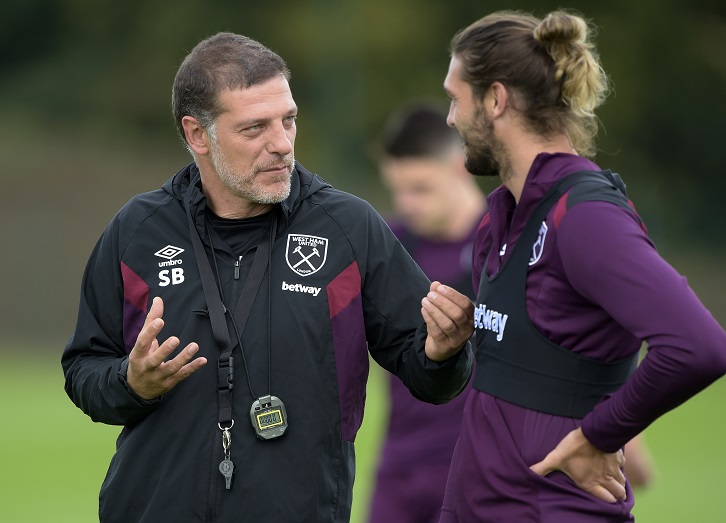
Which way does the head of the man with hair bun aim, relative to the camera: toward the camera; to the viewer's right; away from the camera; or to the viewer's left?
to the viewer's left

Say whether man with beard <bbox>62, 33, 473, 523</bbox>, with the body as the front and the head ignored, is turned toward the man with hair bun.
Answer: no

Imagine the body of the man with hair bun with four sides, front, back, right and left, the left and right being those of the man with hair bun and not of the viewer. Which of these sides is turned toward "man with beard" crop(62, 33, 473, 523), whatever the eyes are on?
front

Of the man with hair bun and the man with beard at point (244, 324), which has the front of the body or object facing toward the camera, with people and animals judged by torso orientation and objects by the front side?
the man with beard

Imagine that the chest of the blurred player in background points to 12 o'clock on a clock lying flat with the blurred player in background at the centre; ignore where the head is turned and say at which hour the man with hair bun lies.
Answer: The man with hair bun is roughly at 10 o'clock from the blurred player in background.

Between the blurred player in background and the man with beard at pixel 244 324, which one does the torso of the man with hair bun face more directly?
the man with beard

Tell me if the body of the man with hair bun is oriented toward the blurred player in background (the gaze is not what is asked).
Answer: no

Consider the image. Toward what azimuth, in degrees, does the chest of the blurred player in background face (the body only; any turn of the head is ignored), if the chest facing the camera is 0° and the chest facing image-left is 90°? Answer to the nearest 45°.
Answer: approximately 45°

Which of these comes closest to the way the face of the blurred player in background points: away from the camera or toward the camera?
toward the camera

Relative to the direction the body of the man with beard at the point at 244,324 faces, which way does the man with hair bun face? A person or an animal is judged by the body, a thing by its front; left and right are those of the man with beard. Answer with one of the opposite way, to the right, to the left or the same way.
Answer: to the right

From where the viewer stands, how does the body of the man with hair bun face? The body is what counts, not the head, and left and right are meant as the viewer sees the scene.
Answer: facing to the left of the viewer

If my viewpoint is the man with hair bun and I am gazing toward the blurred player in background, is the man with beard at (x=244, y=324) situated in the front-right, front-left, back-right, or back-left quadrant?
front-left

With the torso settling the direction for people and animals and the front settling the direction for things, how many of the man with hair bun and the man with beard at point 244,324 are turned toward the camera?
1

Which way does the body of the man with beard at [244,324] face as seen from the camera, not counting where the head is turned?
toward the camera
